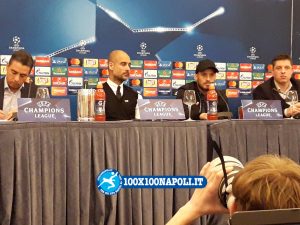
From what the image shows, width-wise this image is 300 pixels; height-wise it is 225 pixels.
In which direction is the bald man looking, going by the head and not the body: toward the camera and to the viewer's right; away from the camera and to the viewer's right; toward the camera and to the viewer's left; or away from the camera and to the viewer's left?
toward the camera and to the viewer's right

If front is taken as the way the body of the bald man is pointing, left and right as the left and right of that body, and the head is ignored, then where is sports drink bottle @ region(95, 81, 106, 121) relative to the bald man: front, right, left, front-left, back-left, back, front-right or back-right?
front-right

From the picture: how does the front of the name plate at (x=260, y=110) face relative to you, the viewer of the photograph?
facing the viewer

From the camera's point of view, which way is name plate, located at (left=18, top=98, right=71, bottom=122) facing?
toward the camera

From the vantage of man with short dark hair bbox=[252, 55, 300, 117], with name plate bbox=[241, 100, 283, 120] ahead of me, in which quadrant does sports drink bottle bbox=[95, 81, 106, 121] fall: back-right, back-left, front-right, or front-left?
front-right

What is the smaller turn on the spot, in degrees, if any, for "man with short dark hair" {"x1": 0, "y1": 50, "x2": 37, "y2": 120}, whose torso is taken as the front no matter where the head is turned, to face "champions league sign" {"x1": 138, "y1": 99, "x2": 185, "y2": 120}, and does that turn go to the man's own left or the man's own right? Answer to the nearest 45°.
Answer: approximately 90° to the man's own left

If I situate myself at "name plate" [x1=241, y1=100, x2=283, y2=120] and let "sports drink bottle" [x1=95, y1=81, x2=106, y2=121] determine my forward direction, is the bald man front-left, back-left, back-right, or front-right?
front-right

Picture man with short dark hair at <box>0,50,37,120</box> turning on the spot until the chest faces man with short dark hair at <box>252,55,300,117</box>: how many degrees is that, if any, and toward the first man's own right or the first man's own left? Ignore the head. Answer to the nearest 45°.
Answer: approximately 135° to the first man's own left
